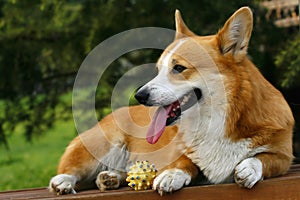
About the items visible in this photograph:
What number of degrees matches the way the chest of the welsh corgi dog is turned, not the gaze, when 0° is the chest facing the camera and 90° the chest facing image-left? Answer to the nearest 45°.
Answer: approximately 315°

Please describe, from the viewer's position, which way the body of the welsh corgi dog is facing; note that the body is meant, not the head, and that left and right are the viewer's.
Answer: facing the viewer and to the right of the viewer
